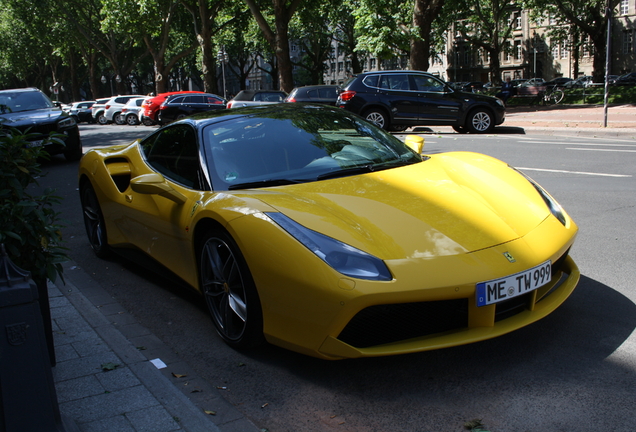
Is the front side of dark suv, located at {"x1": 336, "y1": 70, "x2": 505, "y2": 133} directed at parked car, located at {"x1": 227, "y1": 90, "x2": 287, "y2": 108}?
no

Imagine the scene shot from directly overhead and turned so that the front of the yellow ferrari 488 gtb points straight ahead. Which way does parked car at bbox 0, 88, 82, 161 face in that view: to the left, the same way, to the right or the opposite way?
the same way

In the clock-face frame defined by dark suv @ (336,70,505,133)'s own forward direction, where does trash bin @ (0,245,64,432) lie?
The trash bin is roughly at 3 o'clock from the dark suv.

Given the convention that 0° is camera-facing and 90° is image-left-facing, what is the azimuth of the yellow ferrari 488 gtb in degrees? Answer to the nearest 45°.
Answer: approximately 315°

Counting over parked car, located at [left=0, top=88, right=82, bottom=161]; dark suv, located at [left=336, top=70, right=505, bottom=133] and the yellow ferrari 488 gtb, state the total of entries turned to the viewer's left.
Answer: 0

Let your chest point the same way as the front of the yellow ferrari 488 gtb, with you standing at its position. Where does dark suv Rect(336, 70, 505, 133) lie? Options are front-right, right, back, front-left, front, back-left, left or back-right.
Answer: back-left

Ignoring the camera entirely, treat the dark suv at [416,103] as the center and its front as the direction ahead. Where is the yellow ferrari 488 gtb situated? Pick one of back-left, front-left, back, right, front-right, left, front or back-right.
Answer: right

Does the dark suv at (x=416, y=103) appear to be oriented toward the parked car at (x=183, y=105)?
no

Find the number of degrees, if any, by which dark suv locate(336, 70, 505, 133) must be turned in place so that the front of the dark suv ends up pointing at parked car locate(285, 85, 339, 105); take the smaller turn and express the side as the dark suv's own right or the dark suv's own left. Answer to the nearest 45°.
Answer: approximately 135° to the dark suv's own left

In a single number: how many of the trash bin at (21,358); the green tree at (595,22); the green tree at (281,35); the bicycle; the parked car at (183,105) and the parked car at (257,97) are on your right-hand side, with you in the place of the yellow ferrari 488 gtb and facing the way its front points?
1

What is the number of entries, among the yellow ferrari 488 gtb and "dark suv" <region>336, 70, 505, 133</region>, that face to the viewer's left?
0

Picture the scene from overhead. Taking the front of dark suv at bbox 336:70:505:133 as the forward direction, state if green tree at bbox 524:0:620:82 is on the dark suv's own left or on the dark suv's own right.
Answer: on the dark suv's own left

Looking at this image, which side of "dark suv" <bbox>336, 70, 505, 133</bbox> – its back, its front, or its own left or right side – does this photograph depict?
right

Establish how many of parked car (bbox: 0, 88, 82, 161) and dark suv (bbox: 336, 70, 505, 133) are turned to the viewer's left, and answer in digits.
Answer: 0

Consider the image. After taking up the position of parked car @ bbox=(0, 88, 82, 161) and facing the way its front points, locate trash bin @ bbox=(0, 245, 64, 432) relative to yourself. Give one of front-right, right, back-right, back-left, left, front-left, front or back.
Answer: front-right

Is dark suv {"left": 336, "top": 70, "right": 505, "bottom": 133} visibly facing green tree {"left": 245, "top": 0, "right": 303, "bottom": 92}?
no
